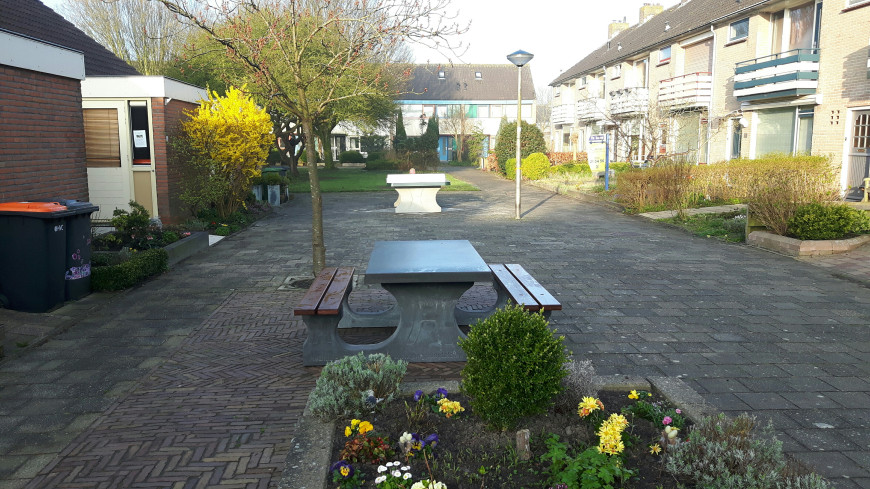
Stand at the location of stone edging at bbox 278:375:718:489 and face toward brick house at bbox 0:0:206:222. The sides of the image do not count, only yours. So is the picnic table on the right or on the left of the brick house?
right

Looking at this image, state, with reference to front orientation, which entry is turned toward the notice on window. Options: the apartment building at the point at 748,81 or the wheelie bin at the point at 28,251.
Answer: the apartment building

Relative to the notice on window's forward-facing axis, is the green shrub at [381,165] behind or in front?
behind

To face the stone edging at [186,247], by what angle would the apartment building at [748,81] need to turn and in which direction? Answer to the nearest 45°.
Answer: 0° — it already faces it

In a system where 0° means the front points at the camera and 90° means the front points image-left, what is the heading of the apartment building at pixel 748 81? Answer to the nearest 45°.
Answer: approximately 45°

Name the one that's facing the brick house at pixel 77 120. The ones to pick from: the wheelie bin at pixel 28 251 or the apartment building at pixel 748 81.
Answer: the apartment building

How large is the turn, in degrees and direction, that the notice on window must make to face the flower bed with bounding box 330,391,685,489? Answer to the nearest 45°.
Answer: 0° — it already faces it

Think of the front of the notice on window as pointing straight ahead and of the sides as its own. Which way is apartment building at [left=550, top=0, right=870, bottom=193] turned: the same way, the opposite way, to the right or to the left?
to the right
